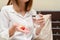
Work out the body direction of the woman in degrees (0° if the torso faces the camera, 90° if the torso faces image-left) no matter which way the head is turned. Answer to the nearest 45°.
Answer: approximately 315°
